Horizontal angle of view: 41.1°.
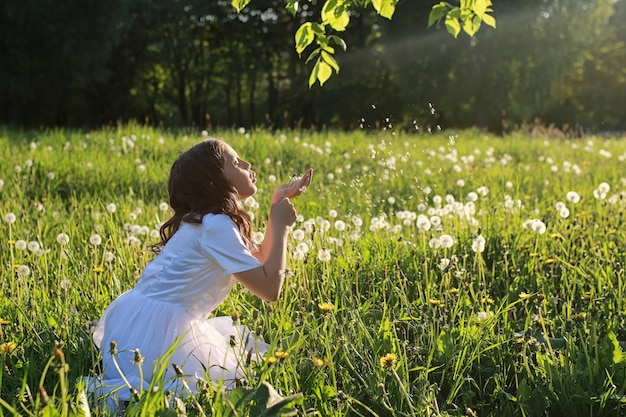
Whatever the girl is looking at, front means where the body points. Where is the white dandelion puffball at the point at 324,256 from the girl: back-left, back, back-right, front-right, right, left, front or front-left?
front-left

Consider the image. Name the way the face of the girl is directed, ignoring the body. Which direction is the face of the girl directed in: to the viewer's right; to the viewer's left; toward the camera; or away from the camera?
to the viewer's right

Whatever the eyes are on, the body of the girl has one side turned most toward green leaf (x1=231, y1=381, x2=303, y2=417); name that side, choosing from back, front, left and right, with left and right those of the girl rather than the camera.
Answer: right

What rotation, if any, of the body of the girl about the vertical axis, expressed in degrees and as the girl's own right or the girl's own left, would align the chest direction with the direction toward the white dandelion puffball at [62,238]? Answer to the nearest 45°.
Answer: approximately 135° to the girl's own left

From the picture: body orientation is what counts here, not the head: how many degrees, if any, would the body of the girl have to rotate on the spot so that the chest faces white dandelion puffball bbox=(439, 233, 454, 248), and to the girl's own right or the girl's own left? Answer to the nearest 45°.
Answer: approximately 45° to the girl's own left

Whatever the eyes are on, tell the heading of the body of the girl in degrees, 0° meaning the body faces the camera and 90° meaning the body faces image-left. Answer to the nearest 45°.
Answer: approximately 270°

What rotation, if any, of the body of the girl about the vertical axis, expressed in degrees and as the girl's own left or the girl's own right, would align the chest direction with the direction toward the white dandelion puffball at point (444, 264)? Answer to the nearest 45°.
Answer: approximately 45° to the girl's own left

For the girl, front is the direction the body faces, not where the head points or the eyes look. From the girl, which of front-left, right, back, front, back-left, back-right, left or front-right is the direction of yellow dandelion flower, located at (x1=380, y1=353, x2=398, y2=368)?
front-right

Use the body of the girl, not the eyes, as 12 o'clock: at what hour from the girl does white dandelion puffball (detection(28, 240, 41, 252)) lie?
The white dandelion puffball is roughly at 8 o'clock from the girl.

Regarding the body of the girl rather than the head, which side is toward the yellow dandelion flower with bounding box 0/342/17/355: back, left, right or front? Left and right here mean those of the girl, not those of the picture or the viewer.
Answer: back
